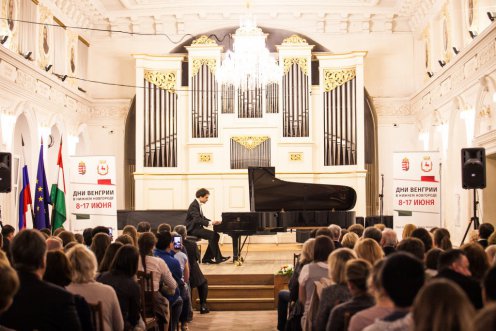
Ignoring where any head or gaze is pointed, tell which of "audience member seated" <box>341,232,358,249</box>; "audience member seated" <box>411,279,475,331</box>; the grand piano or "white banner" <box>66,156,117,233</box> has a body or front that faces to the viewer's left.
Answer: the grand piano

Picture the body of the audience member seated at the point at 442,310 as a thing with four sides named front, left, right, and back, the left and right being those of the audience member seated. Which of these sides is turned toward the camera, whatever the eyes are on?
back

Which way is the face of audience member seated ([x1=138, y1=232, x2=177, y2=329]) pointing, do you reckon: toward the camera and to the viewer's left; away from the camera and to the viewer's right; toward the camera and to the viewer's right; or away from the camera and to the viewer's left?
away from the camera and to the viewer's right

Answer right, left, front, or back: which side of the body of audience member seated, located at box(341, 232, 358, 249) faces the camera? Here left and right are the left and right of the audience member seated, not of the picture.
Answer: back

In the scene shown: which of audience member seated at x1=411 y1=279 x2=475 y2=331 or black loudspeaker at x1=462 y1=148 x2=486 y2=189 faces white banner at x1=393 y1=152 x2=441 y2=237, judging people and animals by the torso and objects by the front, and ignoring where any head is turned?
the audience member seated

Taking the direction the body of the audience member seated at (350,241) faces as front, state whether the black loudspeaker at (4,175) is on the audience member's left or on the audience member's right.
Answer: on the audience member's left

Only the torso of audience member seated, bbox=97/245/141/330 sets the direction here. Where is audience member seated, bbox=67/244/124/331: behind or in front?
behind

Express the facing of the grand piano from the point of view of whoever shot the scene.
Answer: facing to the left of the viewer

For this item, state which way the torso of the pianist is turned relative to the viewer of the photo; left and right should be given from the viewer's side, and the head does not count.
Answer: facing to the right of the viewer

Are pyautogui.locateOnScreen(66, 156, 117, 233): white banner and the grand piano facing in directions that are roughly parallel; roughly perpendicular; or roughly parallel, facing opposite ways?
roughly perpendicular

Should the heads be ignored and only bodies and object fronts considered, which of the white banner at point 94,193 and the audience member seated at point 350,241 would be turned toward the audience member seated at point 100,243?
the white banner

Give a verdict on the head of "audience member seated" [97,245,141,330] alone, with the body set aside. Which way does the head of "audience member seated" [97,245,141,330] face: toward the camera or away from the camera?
away from the camera

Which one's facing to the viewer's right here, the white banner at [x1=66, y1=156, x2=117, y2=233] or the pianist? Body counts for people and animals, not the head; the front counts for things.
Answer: the pianist

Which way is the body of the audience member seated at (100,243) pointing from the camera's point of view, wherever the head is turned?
away from the camera
